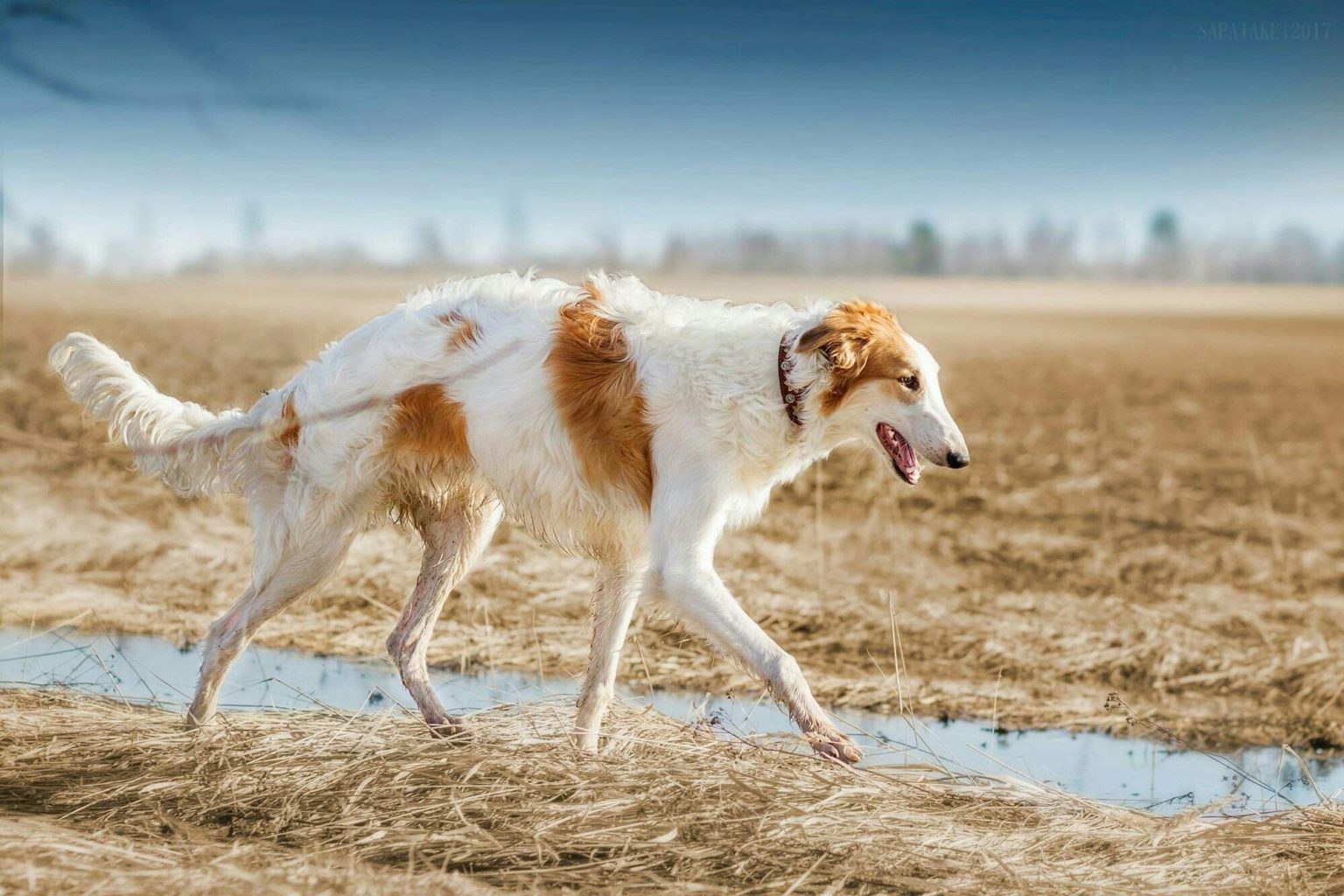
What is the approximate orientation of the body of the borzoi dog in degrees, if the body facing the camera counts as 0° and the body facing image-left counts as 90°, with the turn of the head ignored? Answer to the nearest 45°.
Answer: approximately 270°
